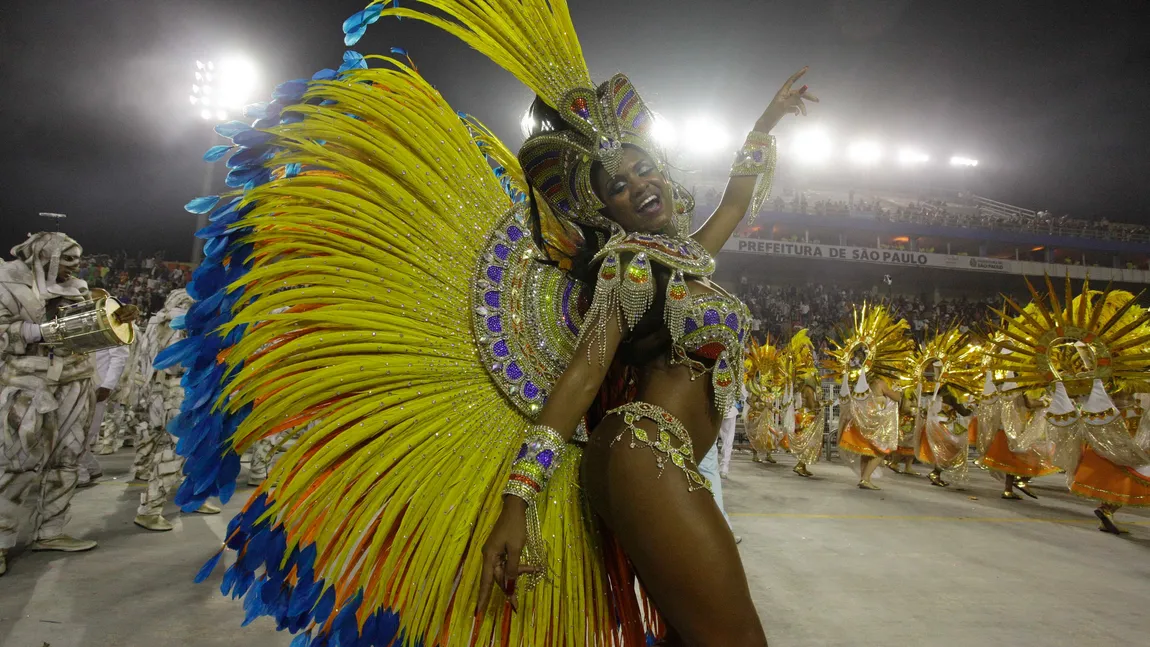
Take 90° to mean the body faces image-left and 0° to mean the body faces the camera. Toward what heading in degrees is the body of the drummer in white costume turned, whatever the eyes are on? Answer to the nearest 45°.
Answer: approximately 270°

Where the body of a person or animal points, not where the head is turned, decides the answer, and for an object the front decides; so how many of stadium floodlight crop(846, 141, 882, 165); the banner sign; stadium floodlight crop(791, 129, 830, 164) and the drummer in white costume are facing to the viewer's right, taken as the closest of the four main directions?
1

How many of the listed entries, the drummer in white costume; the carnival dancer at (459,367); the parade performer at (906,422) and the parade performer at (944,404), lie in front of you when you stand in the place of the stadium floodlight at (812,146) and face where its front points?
4

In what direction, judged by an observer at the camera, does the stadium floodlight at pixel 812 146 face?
facing the viewer

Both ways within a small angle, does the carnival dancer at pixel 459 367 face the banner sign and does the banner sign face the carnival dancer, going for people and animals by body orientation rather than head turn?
no

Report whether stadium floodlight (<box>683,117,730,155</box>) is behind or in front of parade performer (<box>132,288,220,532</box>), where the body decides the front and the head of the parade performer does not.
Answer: in front

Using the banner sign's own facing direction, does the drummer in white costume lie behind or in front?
in front

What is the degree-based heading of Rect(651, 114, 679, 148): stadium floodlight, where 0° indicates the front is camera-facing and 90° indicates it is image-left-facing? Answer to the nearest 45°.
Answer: approximately 0°

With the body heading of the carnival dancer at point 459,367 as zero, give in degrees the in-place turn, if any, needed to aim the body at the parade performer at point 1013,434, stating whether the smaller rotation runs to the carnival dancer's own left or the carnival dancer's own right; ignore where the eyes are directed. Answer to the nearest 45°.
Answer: approximately 90° to the carnival dancer's own left

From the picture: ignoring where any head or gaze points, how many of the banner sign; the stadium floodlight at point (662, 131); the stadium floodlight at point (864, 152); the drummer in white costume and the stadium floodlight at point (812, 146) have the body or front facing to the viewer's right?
1

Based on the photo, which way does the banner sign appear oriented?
toward the camera

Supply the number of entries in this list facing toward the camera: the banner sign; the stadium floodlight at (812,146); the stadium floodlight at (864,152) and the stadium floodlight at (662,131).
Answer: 4

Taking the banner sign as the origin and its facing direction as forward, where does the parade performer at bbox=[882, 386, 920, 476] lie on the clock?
The parade performer is roughly at 12 o'clock from the banner sign.

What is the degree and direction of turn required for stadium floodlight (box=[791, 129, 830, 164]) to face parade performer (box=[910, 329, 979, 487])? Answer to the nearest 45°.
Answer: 0° — it already faces them

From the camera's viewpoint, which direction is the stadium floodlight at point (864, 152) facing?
toward the camera
